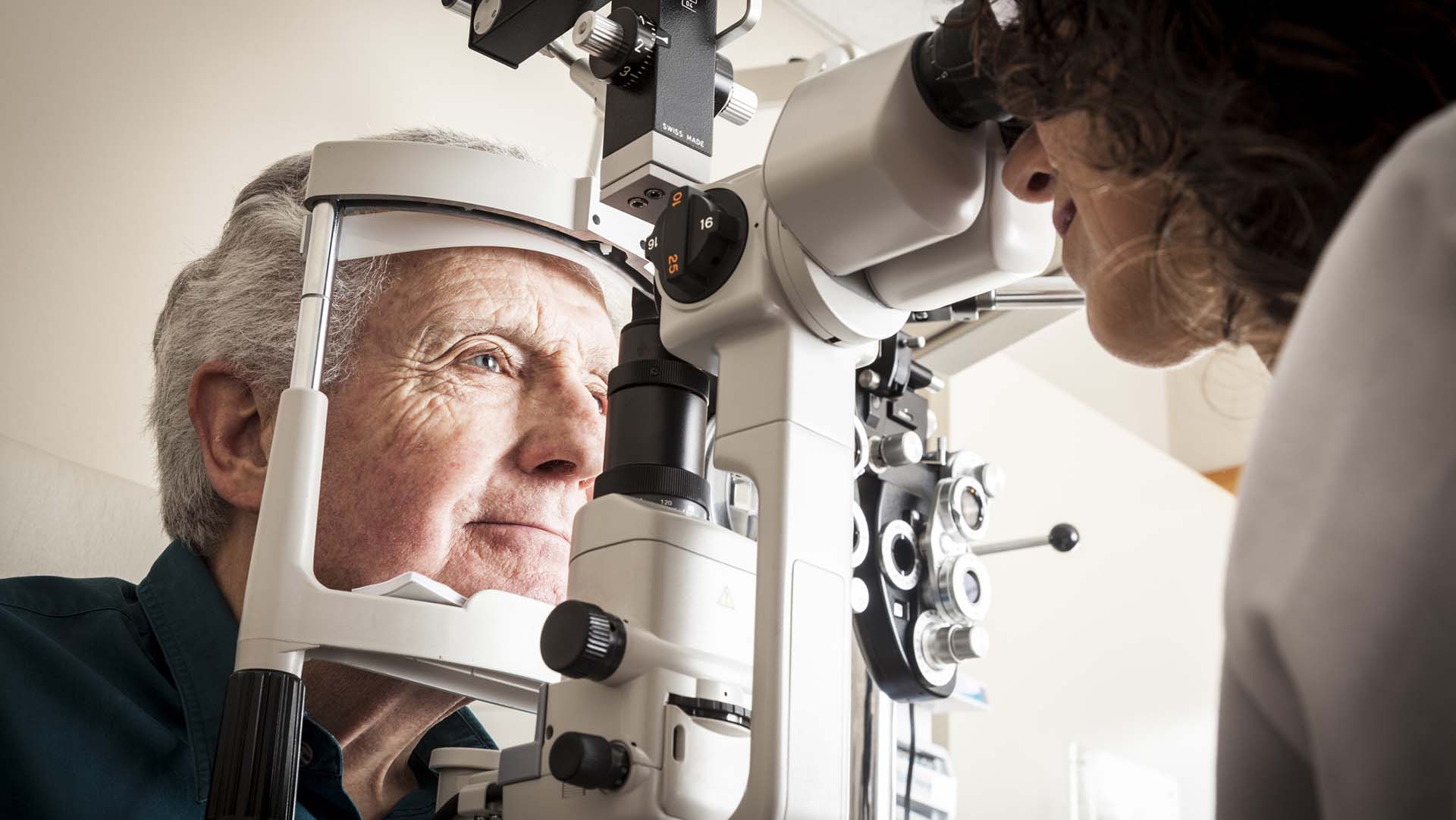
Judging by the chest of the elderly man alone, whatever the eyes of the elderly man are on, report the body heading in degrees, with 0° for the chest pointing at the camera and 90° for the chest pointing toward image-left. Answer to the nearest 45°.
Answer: approximately 315°
